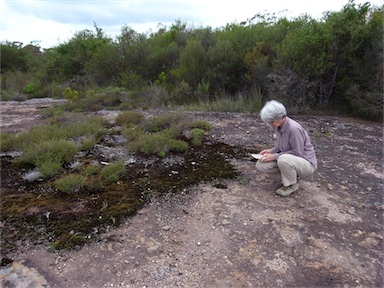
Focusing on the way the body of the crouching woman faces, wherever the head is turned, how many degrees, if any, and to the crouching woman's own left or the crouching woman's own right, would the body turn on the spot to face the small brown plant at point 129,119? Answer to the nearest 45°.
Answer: approximately 45° to the crouching woman's own right

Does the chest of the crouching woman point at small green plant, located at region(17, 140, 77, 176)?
yes

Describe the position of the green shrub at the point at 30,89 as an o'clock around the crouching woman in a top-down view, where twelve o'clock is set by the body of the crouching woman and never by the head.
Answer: The green shrub is roughly at 1 o'clock from the crouching woman.

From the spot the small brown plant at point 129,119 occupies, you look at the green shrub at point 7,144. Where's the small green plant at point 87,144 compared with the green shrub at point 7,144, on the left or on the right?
left

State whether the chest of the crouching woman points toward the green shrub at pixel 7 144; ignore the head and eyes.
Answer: yes

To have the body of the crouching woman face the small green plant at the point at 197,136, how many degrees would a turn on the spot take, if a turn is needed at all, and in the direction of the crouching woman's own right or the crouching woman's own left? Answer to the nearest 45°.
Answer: approximately 45° to the crouching woman's own right

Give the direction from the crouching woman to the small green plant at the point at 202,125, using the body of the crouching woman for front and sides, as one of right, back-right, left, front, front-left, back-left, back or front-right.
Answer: front-right

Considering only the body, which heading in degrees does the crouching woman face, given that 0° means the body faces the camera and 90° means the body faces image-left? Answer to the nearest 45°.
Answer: approximately 90°

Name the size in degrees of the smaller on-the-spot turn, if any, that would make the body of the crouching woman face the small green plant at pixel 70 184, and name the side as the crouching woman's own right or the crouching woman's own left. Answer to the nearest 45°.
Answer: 0° — they already face it

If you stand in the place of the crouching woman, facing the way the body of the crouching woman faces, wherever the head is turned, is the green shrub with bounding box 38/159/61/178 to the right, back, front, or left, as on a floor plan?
front
